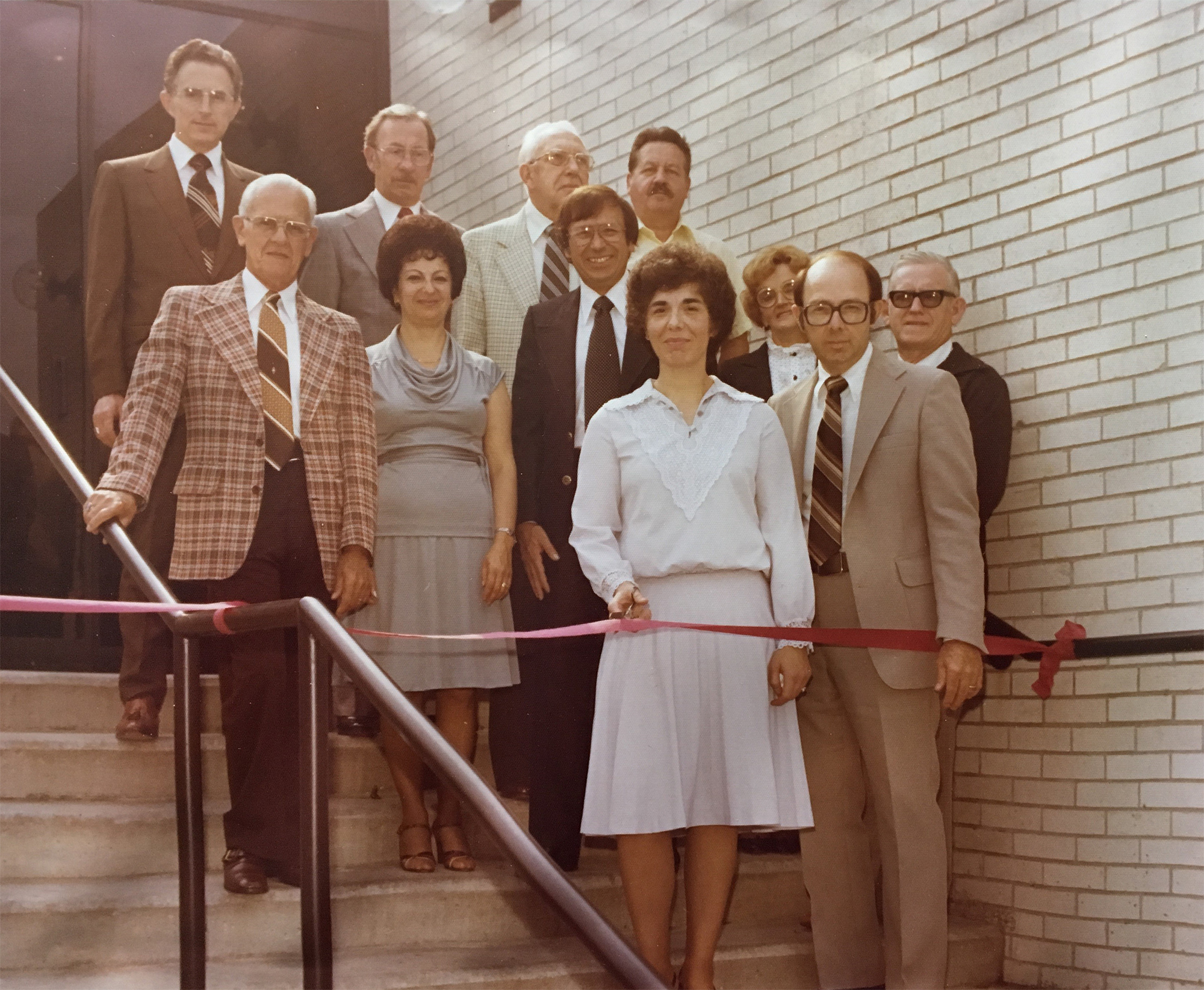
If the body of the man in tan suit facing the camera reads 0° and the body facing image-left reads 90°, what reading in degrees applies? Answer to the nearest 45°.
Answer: approximately 45°

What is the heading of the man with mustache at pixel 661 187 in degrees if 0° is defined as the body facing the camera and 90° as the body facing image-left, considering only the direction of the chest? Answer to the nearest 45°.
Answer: approximately 0°

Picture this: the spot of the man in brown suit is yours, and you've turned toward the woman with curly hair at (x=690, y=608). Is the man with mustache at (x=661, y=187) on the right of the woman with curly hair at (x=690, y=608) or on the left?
left

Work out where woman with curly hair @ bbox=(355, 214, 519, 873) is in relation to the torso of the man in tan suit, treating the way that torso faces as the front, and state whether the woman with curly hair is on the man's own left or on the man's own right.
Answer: on the man's own right

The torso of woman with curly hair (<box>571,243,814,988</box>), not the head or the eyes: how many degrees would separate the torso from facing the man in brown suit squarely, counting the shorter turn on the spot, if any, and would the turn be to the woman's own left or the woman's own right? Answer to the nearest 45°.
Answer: approximately 90° to the woman's own right
